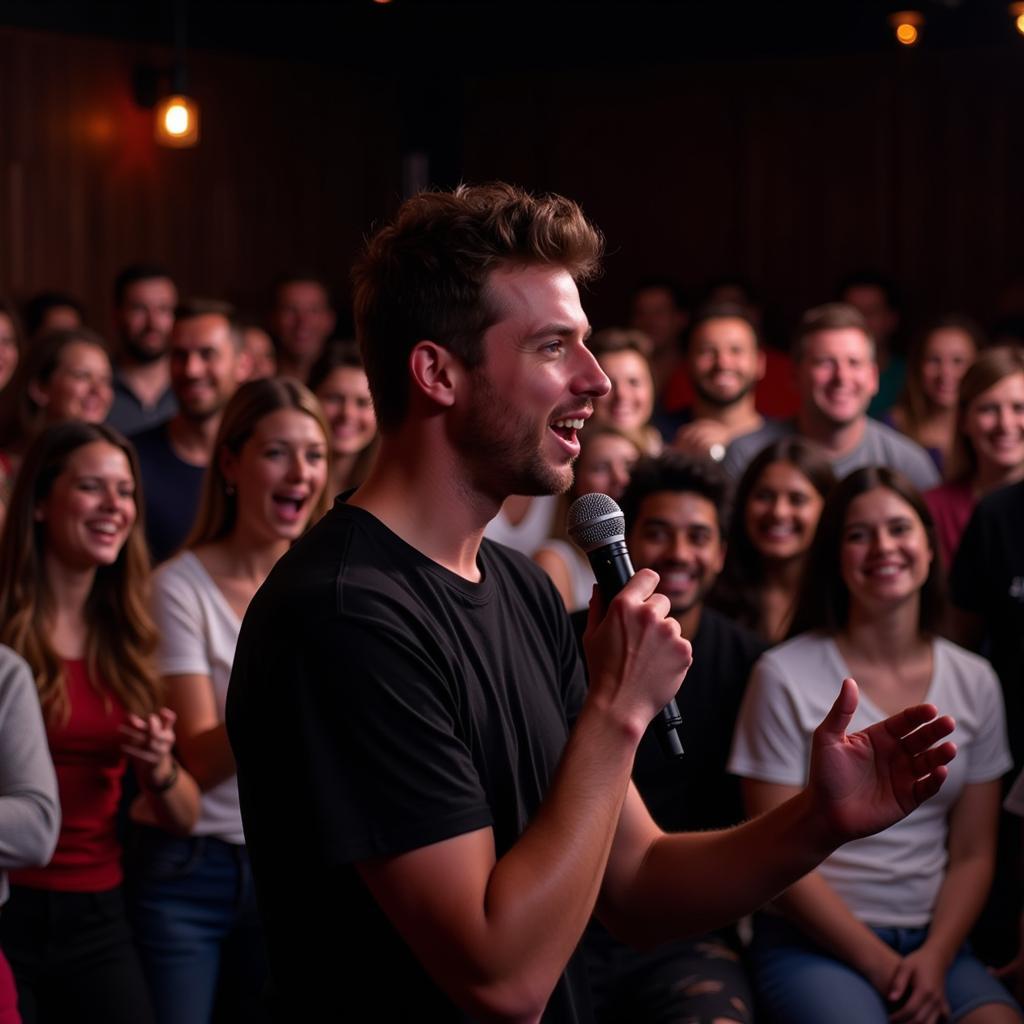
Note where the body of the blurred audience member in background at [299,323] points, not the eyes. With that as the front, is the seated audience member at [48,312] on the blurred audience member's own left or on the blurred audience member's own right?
on the blurred audience member's own right

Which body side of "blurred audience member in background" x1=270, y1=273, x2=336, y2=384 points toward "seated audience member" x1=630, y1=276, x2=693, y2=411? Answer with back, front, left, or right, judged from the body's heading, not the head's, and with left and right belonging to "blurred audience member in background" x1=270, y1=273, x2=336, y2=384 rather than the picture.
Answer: left

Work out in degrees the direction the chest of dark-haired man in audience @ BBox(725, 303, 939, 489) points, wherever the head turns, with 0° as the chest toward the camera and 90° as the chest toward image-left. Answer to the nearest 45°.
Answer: approximately 0°

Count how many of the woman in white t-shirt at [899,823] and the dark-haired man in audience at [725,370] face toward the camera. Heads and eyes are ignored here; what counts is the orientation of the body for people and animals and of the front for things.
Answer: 2

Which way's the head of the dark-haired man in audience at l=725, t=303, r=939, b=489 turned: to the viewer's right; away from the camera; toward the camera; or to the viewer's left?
toward the camera

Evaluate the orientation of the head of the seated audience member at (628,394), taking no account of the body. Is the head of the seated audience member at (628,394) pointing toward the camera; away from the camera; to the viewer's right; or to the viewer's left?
toward the camera

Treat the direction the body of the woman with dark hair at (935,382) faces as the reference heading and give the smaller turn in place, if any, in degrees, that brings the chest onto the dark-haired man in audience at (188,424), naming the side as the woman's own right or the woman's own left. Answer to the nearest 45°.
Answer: approximately 45° to the woman's own right

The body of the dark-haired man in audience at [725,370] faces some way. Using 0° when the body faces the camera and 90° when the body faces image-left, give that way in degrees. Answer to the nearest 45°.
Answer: approximately 0°

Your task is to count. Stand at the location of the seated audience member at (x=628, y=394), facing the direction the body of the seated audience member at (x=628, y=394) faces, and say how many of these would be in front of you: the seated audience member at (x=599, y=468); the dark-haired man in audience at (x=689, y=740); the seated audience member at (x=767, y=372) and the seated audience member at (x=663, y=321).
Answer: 2

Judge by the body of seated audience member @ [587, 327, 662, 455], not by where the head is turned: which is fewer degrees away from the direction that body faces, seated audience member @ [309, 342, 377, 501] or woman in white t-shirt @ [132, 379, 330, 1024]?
the woman in white t-shirt

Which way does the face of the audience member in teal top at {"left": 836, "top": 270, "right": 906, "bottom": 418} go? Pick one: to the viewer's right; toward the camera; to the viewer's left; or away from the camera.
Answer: toward the camera

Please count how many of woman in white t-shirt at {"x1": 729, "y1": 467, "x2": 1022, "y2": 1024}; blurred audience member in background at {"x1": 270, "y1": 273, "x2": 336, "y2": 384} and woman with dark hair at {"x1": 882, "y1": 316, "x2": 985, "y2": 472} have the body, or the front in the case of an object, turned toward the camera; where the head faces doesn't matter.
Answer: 3

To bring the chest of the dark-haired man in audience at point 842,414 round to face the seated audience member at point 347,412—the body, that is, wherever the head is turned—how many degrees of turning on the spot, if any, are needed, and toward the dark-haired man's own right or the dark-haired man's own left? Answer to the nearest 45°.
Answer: approximately 90° to the dark-haired man's own right

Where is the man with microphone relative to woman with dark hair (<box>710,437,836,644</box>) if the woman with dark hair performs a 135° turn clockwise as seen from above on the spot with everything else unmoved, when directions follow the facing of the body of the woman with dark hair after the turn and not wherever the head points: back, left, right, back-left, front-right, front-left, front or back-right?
back-left

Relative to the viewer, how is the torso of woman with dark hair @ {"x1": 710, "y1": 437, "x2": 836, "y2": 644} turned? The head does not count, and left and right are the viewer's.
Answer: facing the viewer

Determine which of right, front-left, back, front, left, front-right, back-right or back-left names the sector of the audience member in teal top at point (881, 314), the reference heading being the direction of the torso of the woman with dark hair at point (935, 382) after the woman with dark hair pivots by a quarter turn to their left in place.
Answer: left

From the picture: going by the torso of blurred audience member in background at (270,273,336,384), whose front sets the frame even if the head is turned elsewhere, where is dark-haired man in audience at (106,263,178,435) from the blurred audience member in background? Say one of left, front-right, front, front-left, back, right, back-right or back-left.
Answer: front-right

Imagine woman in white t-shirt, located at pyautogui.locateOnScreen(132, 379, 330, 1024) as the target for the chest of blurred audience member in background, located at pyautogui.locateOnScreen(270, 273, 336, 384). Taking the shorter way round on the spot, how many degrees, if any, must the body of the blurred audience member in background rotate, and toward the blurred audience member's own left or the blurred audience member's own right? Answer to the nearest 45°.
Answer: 0° — they already face them

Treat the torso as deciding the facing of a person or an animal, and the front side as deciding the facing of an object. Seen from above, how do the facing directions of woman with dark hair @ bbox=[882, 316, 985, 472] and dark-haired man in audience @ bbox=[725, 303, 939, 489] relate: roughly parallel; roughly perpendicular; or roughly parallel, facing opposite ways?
roughly parallel

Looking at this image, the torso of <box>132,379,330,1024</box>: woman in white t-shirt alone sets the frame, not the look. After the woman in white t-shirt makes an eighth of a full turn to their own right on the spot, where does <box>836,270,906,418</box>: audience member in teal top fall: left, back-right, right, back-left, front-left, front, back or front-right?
back-left
